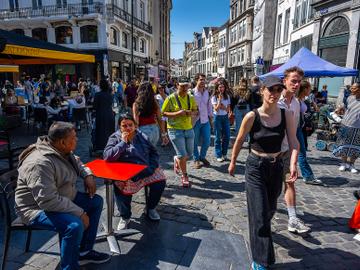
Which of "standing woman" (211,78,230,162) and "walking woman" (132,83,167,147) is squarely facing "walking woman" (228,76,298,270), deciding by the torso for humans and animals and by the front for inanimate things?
"standing woman" (211,78,230,162)

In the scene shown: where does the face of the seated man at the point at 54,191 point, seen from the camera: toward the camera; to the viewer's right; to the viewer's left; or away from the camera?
to the viewer's right

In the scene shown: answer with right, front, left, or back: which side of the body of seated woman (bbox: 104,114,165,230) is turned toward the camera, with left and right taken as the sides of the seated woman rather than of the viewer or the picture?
front

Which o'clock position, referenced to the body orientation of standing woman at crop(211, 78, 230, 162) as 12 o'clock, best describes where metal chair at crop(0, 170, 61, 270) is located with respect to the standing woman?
The metal chair is roughly at 1 o'clock from the standing woman.

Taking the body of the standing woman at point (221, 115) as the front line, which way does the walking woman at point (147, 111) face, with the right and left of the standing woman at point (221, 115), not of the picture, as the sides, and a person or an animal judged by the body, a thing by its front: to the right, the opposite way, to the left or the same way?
the opposite way

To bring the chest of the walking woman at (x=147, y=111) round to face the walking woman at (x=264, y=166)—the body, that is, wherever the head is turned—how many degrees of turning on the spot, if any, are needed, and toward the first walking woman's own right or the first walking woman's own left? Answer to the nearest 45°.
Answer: approximately 135° to the first walking woman's own right

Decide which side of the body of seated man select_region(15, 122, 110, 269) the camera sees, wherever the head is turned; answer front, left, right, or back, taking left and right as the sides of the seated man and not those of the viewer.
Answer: right

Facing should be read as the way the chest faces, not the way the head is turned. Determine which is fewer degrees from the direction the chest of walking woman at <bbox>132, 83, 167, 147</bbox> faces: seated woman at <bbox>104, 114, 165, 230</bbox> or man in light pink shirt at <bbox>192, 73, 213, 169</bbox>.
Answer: the man in light pink shirt

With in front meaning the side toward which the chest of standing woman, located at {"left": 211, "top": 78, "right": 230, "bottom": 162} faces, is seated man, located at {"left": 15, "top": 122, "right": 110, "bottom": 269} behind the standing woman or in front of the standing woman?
in front

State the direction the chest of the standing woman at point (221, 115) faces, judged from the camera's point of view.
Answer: toward the camera

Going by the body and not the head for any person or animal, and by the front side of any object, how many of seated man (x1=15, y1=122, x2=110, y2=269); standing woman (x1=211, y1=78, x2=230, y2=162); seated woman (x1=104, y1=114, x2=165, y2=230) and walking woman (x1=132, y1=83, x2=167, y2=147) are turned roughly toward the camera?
2

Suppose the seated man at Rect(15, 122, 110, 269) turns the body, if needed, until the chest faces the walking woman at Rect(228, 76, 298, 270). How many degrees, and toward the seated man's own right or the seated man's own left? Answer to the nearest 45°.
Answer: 0° — they already face them

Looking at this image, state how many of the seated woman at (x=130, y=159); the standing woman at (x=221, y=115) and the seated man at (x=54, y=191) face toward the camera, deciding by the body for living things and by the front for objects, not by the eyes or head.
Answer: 2

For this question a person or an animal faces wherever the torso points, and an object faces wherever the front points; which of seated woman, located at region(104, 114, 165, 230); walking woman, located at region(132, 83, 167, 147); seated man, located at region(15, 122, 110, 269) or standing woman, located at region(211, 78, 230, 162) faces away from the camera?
walking woman, located at region(132, 83, 167, 147)

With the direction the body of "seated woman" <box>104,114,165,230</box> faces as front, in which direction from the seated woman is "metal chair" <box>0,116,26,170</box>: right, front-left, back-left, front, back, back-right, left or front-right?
back-right

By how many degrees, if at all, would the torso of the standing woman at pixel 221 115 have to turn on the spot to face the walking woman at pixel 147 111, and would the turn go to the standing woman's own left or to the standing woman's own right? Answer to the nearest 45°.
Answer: approximately 45° to the standing woman's own right
